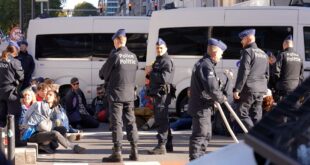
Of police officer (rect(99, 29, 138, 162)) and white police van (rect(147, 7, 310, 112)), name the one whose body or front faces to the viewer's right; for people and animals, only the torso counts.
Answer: the white police van

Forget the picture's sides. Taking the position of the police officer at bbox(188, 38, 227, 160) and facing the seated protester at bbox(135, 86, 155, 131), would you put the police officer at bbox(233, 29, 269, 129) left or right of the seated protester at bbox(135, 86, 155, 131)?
right

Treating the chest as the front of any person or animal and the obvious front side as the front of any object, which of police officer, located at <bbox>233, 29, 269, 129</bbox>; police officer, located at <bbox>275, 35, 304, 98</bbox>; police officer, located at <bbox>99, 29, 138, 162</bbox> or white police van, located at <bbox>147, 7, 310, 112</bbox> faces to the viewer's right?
the white police van

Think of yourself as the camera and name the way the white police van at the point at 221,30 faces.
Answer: facing to the right of the viewer

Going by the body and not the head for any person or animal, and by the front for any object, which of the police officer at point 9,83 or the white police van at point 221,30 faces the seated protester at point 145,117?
the police officer

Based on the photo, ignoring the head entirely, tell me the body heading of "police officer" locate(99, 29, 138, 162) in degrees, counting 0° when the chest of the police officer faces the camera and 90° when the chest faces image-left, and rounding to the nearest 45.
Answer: approximately 135°

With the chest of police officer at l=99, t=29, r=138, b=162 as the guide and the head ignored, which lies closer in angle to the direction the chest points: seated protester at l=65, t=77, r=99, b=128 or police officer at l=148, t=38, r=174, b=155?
the seated protester

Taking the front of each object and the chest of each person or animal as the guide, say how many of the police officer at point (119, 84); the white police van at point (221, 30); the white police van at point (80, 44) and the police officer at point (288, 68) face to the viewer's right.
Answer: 2
